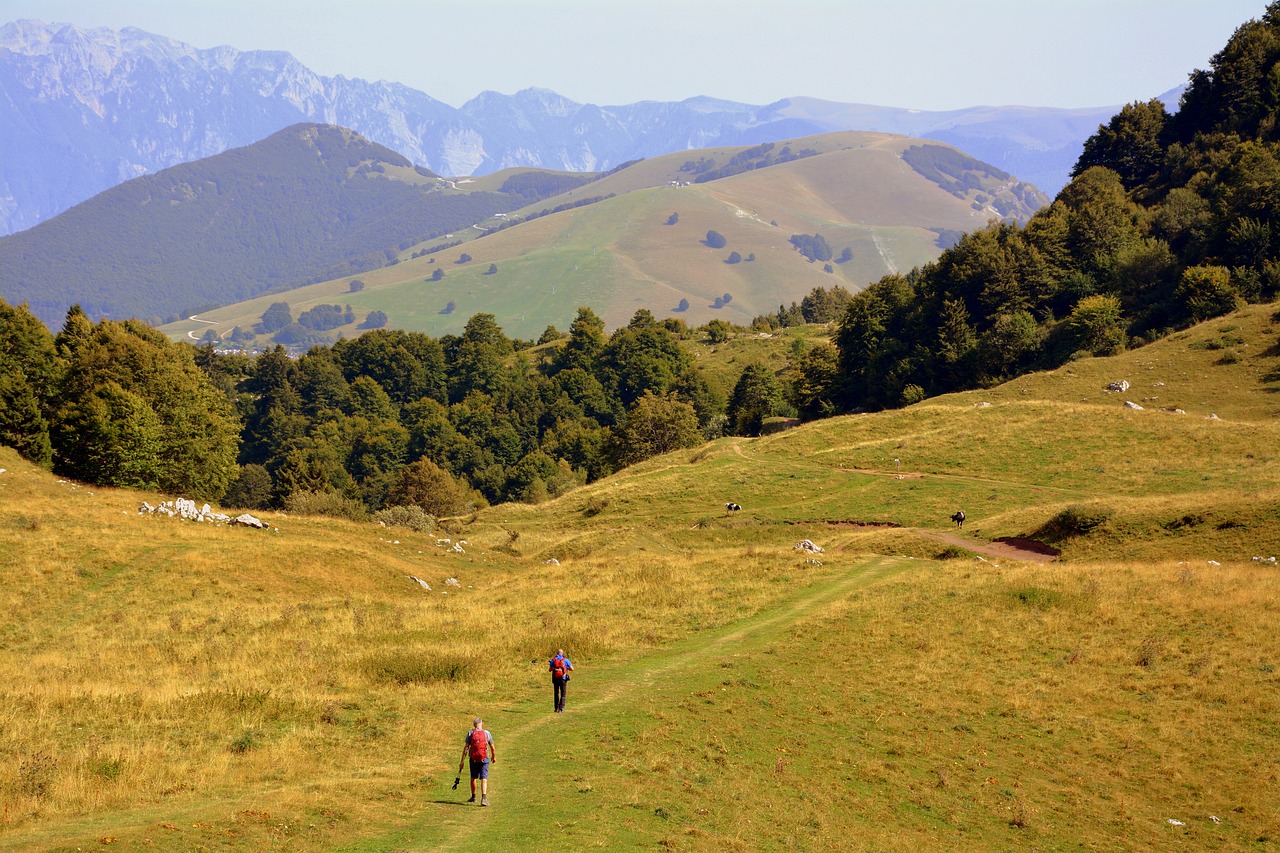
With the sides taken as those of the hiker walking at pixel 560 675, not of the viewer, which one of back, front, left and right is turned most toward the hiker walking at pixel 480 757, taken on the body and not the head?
back

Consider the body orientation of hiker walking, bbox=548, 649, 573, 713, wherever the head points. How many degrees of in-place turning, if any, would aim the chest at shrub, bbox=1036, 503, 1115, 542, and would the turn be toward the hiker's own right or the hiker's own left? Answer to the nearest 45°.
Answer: approximately 45° to the hiker's own right

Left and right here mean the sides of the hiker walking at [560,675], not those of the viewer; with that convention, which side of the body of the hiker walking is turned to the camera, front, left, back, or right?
back

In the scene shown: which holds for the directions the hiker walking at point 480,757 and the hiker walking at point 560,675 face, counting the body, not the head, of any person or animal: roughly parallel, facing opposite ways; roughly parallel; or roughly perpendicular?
roughly parallel

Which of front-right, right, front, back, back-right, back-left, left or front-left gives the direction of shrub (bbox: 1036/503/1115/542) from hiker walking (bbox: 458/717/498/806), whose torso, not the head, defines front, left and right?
front-right

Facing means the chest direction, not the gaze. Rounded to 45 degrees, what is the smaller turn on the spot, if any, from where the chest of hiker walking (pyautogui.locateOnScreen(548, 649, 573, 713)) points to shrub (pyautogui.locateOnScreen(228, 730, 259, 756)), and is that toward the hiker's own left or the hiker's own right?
approximately 135° to the hiker's own left

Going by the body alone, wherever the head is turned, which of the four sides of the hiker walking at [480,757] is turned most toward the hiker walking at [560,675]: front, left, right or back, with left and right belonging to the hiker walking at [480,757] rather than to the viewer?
front

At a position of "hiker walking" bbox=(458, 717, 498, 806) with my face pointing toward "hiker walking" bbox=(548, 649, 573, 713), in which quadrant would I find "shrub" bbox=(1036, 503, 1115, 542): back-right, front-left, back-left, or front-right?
front-right

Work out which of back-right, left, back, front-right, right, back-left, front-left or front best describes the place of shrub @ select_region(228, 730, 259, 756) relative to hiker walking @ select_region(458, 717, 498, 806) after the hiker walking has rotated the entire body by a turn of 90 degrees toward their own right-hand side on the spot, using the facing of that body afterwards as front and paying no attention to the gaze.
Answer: back-left

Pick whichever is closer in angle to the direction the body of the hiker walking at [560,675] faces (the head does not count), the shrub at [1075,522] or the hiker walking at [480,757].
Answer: the shrub

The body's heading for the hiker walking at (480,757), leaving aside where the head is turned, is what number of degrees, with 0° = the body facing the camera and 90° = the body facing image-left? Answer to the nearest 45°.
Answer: approximately 180°

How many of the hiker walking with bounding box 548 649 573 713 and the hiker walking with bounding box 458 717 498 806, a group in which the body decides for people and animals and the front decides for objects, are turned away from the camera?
2
